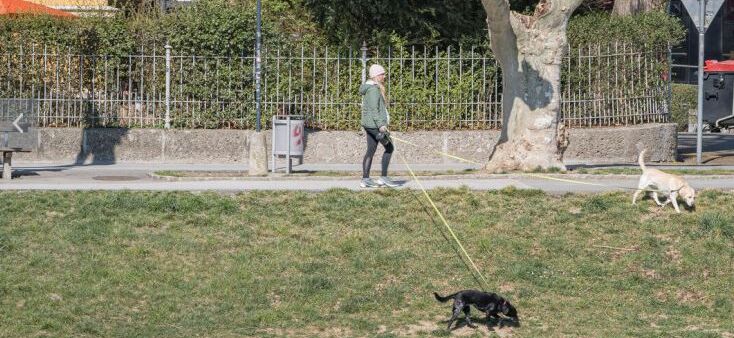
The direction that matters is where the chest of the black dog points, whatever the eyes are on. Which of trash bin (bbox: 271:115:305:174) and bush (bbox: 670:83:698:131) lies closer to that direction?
the bush

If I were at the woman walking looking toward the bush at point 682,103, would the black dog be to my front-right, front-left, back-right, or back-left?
back-right

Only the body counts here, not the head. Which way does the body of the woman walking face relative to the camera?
to the viewer's right

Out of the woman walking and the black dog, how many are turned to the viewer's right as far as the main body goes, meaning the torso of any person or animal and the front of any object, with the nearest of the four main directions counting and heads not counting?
2

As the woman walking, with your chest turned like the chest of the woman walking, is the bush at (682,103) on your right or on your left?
on your left

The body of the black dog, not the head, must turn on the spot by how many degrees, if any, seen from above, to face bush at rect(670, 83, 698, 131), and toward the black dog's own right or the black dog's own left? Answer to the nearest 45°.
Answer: approximately 90° to the black dog's own left

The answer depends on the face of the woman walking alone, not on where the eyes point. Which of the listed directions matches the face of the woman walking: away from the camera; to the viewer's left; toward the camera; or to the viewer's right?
to the viewer's right

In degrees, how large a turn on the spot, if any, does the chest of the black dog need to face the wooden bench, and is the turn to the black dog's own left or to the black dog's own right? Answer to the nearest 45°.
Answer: approximately 135° to the black dog's own left

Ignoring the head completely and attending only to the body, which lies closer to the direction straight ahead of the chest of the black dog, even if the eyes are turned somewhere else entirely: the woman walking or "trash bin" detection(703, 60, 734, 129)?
the trash bin

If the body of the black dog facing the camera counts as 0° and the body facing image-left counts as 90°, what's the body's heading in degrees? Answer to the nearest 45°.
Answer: approximately 270°
